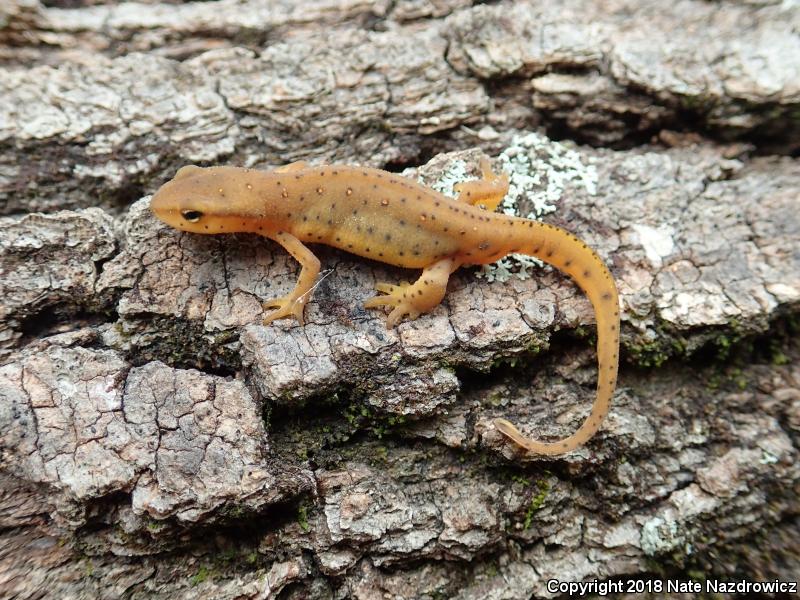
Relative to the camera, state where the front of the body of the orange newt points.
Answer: to the viewer's left
